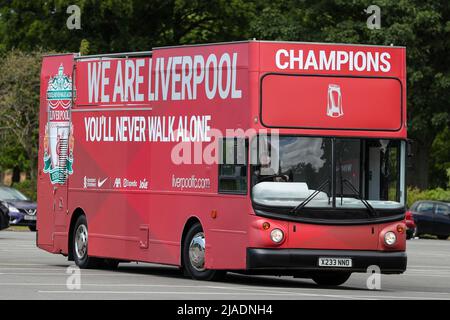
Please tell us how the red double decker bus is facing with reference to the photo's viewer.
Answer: facing the viewer and to the right of the viewer

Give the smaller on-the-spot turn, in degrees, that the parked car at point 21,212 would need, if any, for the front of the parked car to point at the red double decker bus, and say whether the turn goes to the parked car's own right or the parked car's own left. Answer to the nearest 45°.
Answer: approximately 45° to the parked car's own right
